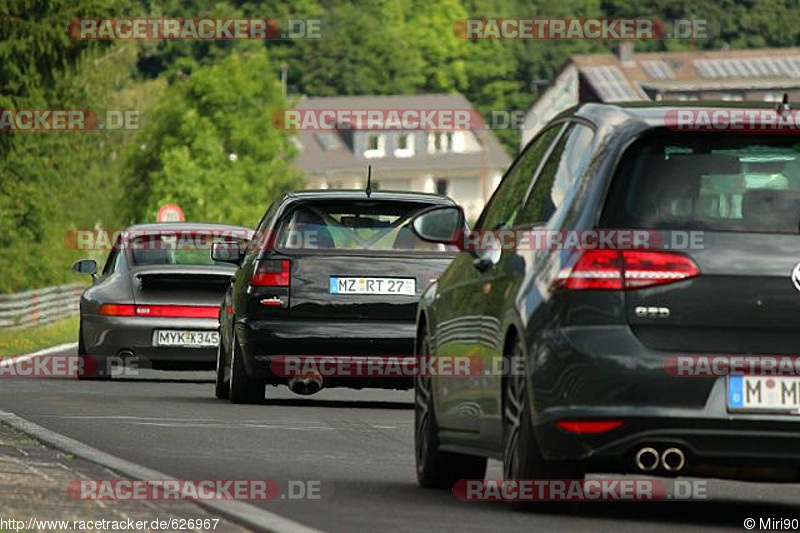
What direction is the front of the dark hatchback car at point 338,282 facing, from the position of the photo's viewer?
facing away from the viewer

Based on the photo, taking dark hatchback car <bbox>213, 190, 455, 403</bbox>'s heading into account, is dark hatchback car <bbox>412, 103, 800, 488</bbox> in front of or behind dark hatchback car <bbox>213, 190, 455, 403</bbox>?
behind

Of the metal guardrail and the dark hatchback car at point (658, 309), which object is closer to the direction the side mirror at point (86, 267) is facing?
the dark hatchback car

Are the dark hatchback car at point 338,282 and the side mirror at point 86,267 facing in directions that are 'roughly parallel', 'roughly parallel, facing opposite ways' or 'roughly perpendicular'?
roughly parallel, facing opposite ways

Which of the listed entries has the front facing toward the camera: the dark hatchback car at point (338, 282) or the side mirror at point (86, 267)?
the side mirror

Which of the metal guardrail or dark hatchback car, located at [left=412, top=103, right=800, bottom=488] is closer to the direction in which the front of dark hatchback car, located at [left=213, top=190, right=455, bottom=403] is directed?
the metal guardrail

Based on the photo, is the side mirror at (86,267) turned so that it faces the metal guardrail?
no

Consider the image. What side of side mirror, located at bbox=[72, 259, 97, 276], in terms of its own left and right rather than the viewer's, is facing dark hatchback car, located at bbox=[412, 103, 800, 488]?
front

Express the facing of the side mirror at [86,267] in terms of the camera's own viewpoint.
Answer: facing the viewer

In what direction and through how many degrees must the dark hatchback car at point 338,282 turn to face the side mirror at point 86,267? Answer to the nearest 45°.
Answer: approximately 45° to its left
